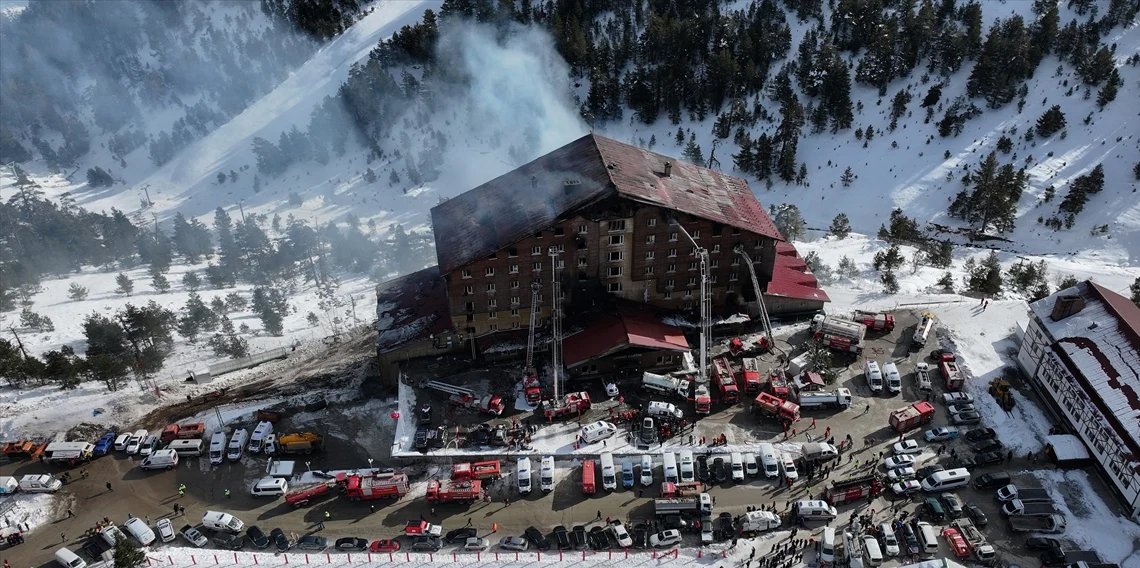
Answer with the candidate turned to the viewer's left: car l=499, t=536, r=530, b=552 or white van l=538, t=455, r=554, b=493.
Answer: the car

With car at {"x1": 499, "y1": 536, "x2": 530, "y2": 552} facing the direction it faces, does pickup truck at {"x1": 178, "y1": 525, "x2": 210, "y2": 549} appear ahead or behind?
ahead

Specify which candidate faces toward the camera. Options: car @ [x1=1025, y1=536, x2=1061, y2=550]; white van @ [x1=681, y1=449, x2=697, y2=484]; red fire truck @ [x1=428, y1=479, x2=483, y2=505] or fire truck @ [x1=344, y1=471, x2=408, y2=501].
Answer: the white van

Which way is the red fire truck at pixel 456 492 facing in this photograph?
to the viewer's left

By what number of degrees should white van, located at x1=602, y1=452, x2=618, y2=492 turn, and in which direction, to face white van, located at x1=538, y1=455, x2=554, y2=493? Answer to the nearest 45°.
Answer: approximately 90° to its right

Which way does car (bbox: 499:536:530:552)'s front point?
to the viewer's left

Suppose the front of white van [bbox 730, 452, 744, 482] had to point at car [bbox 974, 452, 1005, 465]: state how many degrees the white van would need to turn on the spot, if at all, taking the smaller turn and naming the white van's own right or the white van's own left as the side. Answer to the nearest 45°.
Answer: approximately 90° to the white van's own left
